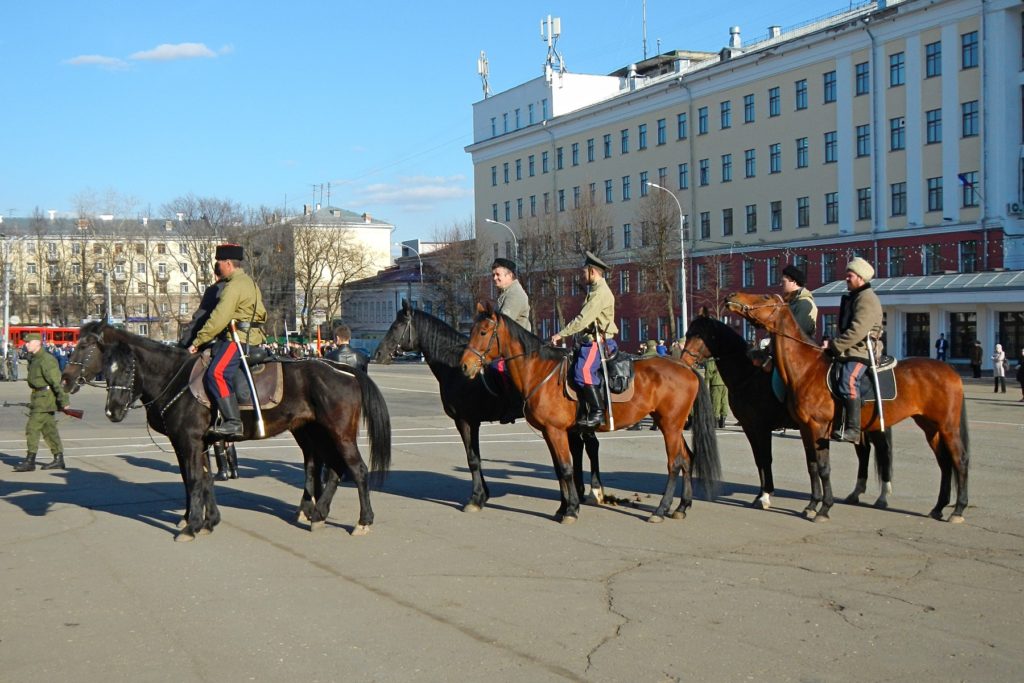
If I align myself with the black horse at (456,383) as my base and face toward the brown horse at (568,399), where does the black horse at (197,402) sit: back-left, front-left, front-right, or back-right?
back-right

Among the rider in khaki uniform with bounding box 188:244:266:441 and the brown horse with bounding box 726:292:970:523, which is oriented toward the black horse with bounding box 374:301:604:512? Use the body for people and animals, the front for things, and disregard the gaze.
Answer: the brown horse

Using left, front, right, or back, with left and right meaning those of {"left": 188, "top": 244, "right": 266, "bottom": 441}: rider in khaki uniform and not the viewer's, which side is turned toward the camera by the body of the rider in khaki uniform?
left

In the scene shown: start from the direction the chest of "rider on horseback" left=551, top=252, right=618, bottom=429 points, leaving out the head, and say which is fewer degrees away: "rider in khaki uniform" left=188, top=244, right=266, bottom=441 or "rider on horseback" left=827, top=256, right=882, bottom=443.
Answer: the rider in khaki uniform

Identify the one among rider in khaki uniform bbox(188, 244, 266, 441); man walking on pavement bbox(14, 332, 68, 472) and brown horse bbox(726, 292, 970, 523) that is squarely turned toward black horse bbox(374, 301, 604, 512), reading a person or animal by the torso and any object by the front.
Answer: the brown horse

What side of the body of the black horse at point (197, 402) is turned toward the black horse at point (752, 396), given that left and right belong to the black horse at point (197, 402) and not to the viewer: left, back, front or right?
back

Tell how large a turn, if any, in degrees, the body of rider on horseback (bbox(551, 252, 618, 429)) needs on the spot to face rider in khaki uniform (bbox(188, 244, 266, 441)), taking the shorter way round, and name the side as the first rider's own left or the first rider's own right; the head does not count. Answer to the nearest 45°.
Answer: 0° — they already face them

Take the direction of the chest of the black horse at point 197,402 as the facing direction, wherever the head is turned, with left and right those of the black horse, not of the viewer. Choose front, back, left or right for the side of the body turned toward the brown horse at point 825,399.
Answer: back

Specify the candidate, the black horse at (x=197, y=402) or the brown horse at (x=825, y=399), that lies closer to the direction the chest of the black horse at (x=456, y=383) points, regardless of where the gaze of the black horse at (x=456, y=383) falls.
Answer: the black horse

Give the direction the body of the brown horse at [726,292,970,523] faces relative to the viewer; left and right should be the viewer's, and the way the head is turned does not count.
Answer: facing to the left of the viewer

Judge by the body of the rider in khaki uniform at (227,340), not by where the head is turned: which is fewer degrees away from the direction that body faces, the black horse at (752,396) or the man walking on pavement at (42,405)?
the man walking on pavement

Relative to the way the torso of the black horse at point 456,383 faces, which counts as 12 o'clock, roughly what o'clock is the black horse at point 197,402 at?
the black horse at point 197,402 is roughly at 11 o'clock from the black horse at point 456,383.

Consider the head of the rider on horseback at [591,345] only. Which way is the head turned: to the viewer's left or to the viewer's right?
to the viewer's left

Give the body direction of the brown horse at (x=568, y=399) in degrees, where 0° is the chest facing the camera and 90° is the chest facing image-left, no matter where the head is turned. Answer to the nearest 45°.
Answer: approximately 90°

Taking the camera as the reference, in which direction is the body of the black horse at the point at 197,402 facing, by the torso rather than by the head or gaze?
to the viewer's left

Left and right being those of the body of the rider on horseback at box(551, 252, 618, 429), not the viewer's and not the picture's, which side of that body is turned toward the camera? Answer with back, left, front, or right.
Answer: left
